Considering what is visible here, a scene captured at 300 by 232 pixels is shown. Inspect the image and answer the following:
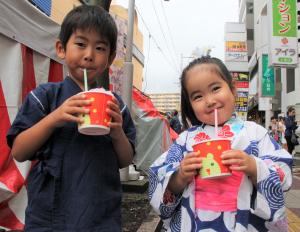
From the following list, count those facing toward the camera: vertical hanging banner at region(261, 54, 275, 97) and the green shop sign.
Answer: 2

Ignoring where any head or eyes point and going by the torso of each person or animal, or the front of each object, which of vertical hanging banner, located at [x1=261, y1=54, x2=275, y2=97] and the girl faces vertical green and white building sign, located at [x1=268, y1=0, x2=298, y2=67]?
vertical hanging banner, located at [x1=261, y1=54, x2=275, y2=97]

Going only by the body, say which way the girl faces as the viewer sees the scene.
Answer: toward the camera

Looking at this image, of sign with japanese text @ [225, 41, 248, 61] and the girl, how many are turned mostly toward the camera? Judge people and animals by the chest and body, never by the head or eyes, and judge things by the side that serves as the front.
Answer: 2

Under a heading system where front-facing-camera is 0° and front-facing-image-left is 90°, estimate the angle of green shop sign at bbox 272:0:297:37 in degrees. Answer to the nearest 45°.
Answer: approximately 0°

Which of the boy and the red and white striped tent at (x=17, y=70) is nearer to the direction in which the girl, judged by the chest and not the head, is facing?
the boy

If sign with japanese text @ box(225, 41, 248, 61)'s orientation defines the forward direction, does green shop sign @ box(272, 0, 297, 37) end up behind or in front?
in front

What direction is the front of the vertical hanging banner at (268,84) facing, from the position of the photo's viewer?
facing the viewer

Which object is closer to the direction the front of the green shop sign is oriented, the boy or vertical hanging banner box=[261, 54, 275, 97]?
the boy

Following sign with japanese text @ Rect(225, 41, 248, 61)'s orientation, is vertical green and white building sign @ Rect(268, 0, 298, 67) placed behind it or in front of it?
in front

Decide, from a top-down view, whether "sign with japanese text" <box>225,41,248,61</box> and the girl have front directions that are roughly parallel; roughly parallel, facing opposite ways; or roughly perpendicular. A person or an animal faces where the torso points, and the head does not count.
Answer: roughly parallel

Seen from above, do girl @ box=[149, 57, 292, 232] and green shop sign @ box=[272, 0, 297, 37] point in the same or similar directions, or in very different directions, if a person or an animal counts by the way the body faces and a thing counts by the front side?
same or similar directions

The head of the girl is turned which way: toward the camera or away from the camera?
toward the camera

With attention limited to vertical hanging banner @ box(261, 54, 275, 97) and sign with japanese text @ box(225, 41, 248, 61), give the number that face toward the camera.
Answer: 2

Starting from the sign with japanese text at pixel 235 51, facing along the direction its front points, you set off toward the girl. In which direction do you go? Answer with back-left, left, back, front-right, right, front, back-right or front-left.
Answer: front

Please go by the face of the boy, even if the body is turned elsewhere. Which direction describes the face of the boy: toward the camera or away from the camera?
toward the camera
